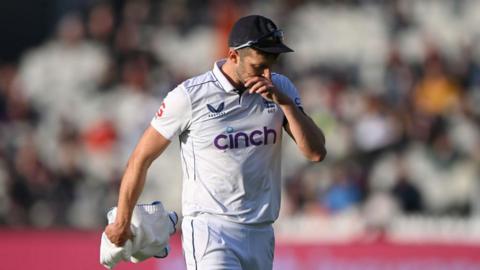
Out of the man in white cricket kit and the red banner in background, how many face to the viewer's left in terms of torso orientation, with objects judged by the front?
0

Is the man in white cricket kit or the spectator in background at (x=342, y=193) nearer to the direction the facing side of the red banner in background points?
the man in white cricket kit

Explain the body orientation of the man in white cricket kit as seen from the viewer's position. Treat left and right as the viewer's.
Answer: facing the viewer and to the right of the viewer

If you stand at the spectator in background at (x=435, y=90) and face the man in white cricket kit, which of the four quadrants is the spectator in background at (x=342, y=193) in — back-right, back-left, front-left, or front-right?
front-right

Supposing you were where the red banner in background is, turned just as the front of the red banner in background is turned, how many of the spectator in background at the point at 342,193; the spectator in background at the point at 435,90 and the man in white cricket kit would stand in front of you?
1

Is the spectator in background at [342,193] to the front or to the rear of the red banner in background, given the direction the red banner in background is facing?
to the rear

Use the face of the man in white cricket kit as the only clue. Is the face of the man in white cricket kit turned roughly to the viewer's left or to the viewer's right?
to the viewer's right

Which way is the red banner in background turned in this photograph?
toward the camera

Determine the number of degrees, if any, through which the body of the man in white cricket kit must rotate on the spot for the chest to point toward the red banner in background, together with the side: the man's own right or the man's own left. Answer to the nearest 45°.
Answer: approximately 135° to the man's own left

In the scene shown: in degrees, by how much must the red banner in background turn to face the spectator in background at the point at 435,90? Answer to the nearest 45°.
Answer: approximately 135° to its left
